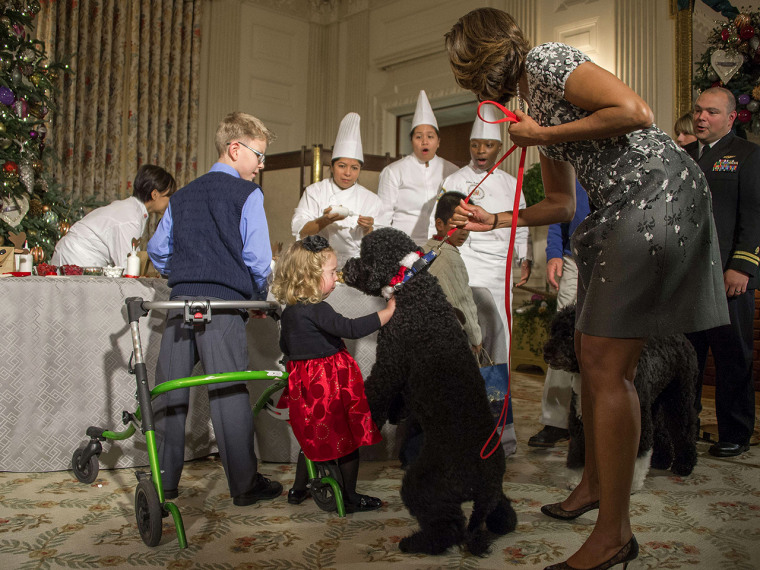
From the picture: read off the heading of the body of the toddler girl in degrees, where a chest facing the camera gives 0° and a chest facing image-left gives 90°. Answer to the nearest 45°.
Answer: approximately 270°

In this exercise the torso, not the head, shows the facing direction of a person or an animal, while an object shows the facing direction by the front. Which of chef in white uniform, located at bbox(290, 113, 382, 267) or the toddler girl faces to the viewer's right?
the toddler girl

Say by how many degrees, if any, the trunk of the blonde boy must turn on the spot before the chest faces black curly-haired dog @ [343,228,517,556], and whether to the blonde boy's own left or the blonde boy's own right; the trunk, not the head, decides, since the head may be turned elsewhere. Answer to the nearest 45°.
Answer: approximately 90° to the blonde boy's own right

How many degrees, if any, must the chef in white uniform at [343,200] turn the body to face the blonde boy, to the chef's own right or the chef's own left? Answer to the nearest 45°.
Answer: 0° — they already face them

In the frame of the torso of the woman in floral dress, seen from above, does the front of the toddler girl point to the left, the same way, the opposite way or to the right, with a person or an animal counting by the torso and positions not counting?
the opposite way

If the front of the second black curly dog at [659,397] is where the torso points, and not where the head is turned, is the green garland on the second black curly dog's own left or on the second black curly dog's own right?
on the second black curly dog's own right

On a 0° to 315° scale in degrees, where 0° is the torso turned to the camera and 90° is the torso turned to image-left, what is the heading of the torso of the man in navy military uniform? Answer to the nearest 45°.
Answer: approximately 45°

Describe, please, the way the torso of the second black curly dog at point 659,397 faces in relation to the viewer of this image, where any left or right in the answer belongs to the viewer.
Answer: facing to the left of the viewer
